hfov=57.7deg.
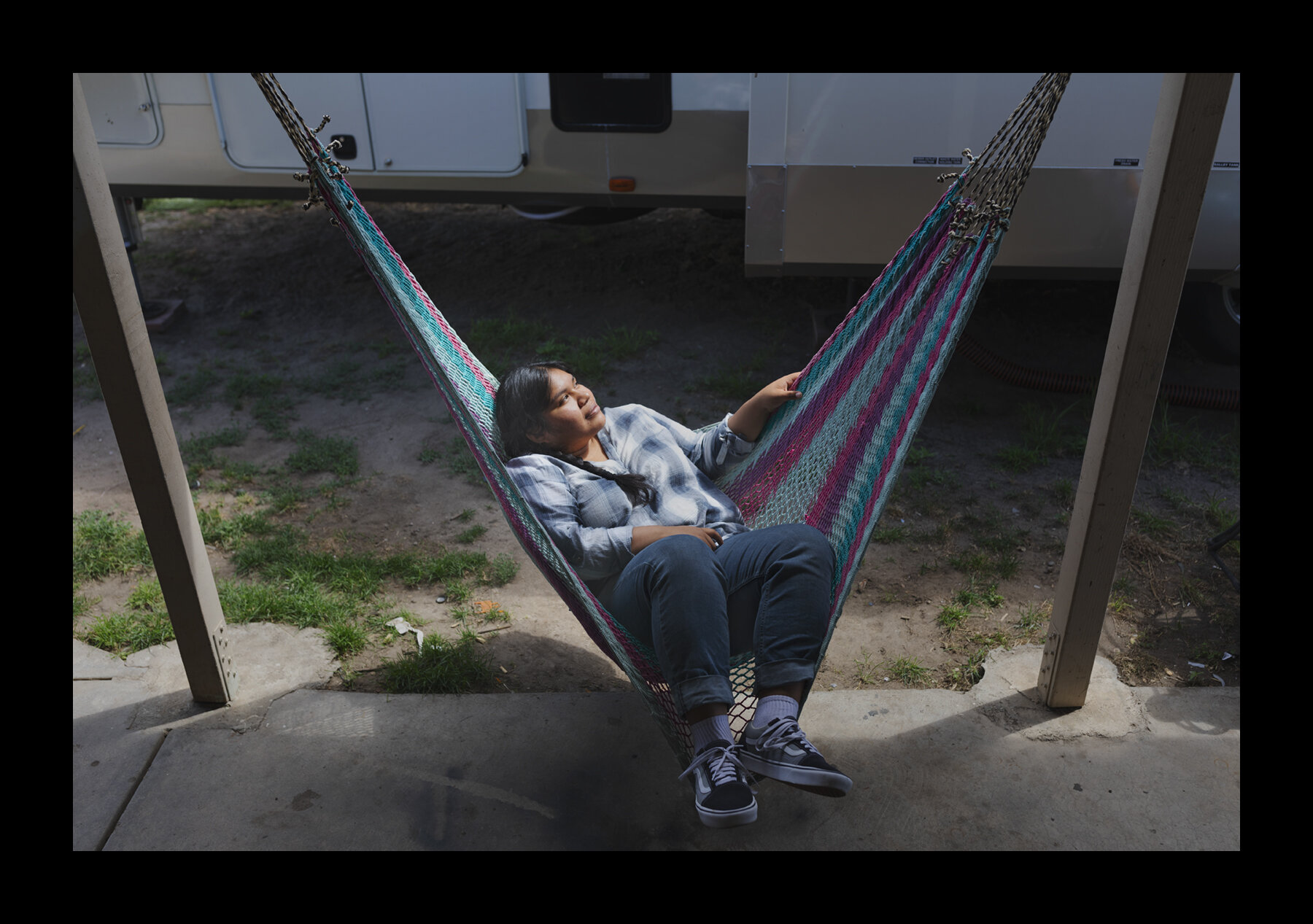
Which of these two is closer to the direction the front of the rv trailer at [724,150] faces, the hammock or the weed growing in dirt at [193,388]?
the weed growing in dirt

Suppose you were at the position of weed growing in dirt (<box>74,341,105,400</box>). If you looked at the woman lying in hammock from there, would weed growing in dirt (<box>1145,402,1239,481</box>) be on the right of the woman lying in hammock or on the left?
left

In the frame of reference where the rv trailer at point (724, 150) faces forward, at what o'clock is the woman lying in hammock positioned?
The woman lying in hammock is roughly at 9 o'clock from the rv trailer.

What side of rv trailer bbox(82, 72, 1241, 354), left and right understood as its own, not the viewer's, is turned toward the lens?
left

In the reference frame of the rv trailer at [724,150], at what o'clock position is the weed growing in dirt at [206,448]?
The weed growing in dirt is roughly at 11 o'clock from the rv trailer.

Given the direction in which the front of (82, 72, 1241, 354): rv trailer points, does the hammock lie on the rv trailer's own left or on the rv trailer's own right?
on the rv trailer's own left
